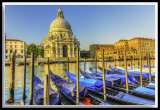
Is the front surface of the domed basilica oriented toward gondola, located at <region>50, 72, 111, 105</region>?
yes

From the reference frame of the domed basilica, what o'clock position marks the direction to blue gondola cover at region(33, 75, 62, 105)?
The blue gondola cover is roughly at 12 o'clock from the domed basilica.

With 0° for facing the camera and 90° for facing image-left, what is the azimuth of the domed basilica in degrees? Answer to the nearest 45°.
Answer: approximately 0°
